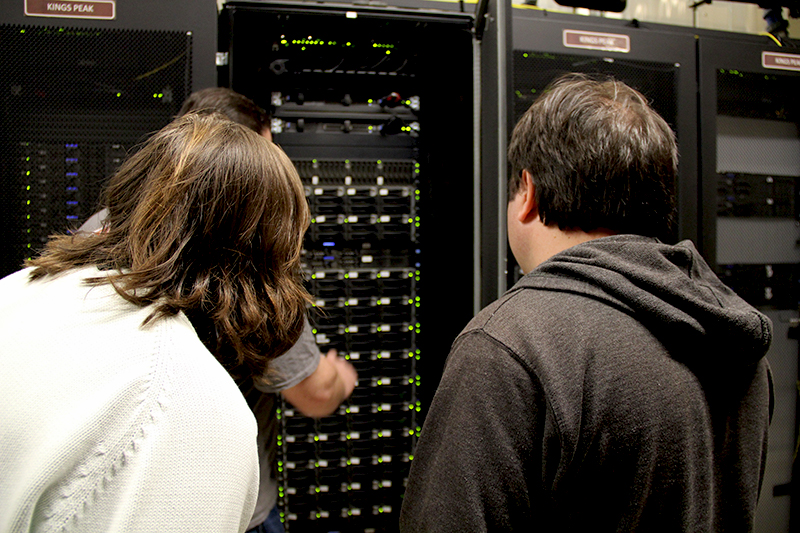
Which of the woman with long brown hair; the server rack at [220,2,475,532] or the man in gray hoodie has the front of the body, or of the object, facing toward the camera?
the server rack

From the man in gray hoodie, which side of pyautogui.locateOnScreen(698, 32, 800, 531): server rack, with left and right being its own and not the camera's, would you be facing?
front

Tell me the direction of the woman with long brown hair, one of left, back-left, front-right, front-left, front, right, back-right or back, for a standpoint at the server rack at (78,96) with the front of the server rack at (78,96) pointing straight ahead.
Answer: front

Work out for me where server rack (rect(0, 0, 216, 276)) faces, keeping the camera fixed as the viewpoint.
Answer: facing the viewer

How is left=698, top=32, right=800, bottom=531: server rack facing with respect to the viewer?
toward the camera

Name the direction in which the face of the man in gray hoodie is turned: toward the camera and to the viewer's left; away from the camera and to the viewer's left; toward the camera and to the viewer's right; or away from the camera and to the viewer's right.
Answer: away from the camera and to the viewer's left

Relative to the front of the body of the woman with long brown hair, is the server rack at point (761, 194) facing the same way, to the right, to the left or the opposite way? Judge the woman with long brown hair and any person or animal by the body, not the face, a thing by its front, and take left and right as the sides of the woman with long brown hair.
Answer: the opposite way

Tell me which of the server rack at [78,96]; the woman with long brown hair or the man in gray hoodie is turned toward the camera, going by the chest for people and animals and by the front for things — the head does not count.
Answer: the server rack

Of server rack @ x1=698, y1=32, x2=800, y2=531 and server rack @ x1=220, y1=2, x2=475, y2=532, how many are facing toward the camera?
2

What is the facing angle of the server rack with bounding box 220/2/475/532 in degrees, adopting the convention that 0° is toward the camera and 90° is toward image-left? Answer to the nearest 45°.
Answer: approximately 0°

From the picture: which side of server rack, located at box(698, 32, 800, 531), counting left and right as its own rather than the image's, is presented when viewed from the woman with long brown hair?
front

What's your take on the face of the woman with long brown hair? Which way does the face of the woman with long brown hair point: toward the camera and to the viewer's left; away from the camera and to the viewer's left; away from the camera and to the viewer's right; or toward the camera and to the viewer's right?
away from the camera and to the viewer's right
